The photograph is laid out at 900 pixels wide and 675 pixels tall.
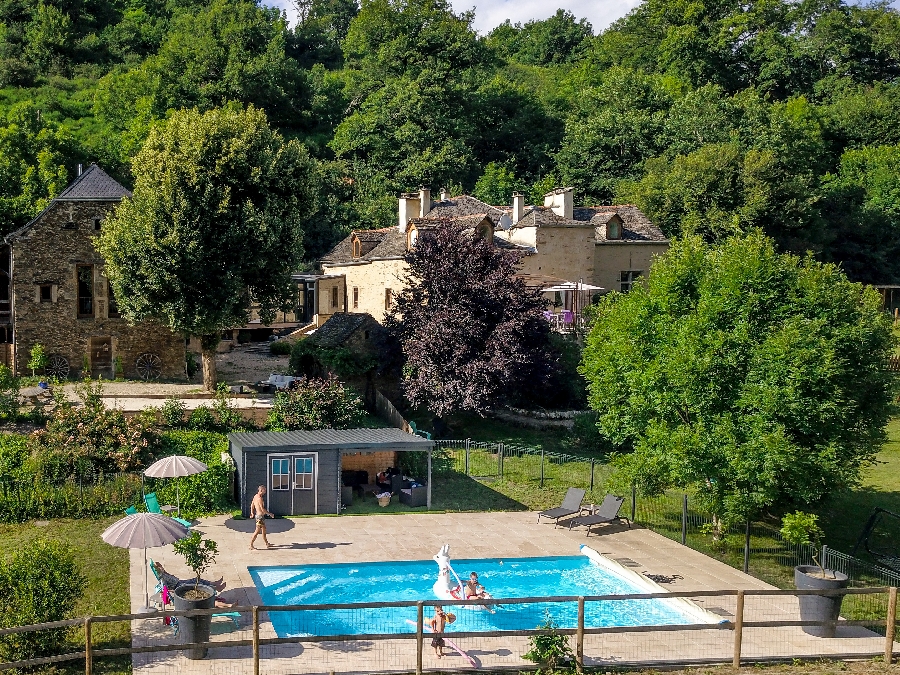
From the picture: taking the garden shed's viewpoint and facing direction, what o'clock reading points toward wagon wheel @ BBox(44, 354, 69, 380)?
The wagon wheel is roughly at 5 o'clock from the garden shed.

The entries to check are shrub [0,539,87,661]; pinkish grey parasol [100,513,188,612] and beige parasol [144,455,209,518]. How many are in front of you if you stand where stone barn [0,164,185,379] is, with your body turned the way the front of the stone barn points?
3

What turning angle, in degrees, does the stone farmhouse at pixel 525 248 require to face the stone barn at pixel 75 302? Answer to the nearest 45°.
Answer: approximately 45° to its right

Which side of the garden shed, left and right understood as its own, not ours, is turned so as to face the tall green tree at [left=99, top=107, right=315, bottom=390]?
back

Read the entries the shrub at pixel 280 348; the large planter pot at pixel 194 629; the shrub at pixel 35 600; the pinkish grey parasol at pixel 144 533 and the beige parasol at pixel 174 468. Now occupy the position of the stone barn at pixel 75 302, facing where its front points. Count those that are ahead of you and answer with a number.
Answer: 4

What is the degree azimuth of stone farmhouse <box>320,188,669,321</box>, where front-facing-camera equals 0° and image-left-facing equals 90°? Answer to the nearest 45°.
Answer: approximately 0°

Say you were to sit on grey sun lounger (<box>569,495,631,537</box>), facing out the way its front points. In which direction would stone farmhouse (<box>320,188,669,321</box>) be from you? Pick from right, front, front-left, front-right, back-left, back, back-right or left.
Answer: back-right

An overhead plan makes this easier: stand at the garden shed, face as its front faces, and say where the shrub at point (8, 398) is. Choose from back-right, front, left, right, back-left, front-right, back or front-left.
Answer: back-right

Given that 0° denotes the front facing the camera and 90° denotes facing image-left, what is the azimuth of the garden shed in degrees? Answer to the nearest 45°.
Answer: approximately 0°
